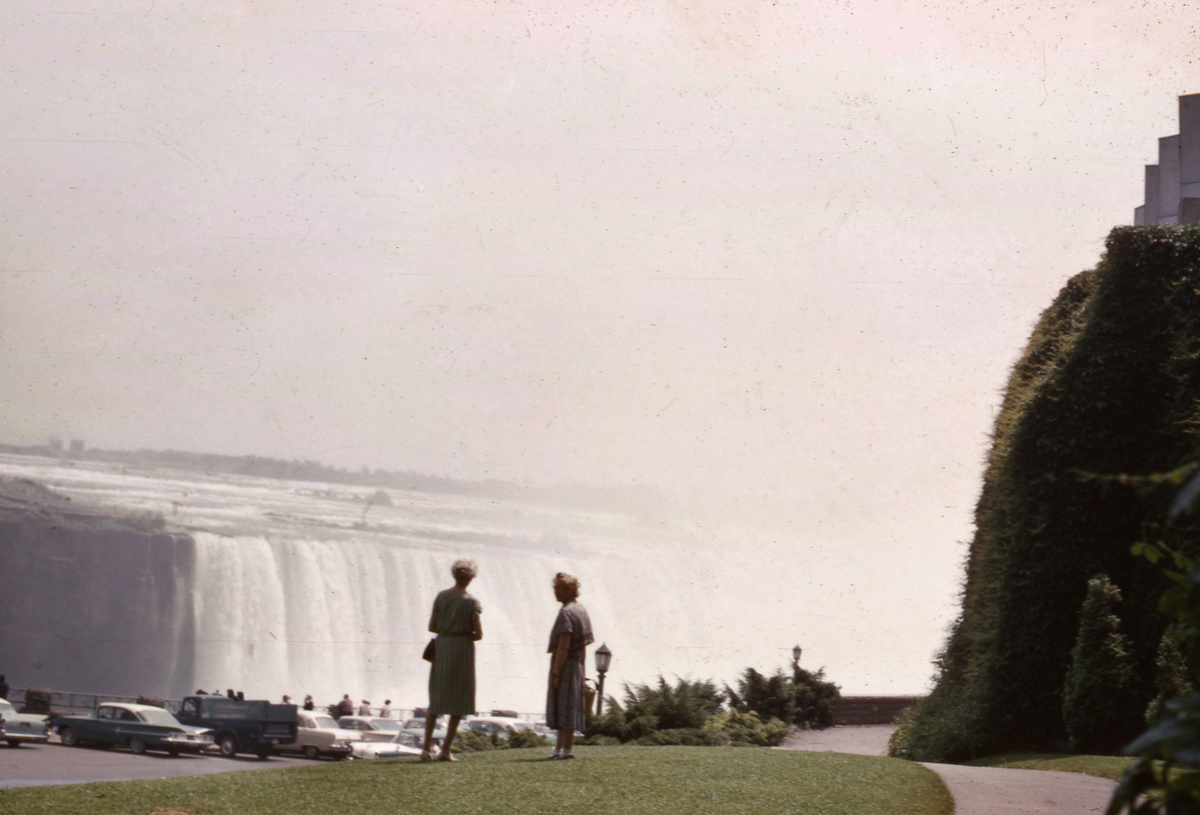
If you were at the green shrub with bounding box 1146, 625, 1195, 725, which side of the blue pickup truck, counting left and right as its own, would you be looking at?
back

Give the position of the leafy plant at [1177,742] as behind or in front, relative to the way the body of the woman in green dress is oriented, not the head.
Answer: behind

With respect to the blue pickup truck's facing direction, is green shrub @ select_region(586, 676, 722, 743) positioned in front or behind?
behind

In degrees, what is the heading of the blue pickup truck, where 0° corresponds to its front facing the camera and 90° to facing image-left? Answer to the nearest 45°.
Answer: approximately 135°

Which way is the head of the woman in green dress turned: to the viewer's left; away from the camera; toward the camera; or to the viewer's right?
away from the camera

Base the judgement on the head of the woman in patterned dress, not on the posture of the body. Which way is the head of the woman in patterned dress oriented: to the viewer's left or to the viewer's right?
to the viewer's left

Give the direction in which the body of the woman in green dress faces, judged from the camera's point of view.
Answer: away from the camera
